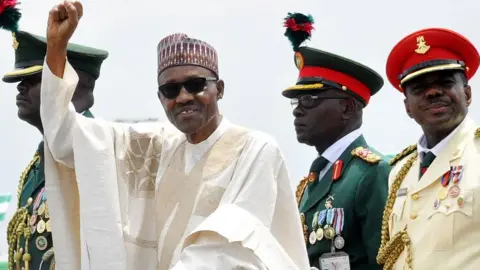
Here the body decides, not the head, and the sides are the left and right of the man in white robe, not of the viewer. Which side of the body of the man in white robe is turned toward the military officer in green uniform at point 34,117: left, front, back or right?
right

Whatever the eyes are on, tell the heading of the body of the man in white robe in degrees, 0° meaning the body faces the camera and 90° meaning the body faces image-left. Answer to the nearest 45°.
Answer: approximately 45°

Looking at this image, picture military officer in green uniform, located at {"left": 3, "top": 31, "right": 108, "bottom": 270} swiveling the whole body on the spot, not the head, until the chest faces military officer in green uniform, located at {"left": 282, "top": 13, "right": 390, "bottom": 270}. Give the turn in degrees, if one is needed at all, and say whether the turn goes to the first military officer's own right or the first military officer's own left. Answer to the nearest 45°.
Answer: approximately 135° to the first military officer's own left

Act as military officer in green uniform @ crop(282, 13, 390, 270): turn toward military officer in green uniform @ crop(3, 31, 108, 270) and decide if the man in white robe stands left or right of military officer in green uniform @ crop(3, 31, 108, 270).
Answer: left

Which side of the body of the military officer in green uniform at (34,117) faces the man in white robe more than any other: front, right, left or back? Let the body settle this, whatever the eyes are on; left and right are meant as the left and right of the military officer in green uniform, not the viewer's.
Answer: left

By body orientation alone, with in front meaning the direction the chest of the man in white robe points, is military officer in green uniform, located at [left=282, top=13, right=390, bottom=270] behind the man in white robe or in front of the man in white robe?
behind
